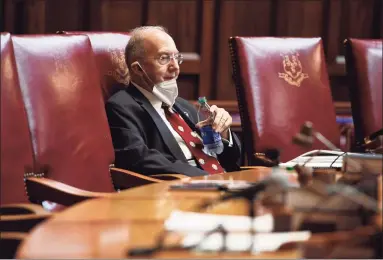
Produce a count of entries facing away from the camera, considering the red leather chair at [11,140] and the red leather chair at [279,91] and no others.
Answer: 0

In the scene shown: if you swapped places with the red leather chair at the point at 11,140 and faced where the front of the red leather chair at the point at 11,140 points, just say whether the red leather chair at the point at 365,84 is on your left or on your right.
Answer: on your left

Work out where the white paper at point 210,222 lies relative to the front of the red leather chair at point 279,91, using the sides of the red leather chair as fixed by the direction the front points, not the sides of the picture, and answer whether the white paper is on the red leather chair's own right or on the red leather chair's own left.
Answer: on the red leather chair's own right

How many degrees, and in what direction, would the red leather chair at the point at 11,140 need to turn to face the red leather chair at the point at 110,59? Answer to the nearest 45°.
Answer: approximately 90° to its left

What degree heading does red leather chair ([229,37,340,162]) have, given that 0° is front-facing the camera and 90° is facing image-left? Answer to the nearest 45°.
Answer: approximately 315°

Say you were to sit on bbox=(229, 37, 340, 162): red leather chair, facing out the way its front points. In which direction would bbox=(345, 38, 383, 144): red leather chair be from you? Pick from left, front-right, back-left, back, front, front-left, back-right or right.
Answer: left

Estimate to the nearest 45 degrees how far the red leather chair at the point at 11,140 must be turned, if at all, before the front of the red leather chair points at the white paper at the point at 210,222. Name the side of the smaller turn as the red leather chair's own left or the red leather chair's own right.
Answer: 0° — it already faces it

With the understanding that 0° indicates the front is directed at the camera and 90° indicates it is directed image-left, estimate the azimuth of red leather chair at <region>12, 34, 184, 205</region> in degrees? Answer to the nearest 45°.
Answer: approximately 315°

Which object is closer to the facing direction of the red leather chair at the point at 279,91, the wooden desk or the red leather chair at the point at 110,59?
the wooden desk

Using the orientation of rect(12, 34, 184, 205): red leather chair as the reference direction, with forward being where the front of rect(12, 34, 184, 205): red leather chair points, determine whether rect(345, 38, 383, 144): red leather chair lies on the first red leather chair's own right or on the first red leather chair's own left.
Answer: on the first red leather chair's own left
